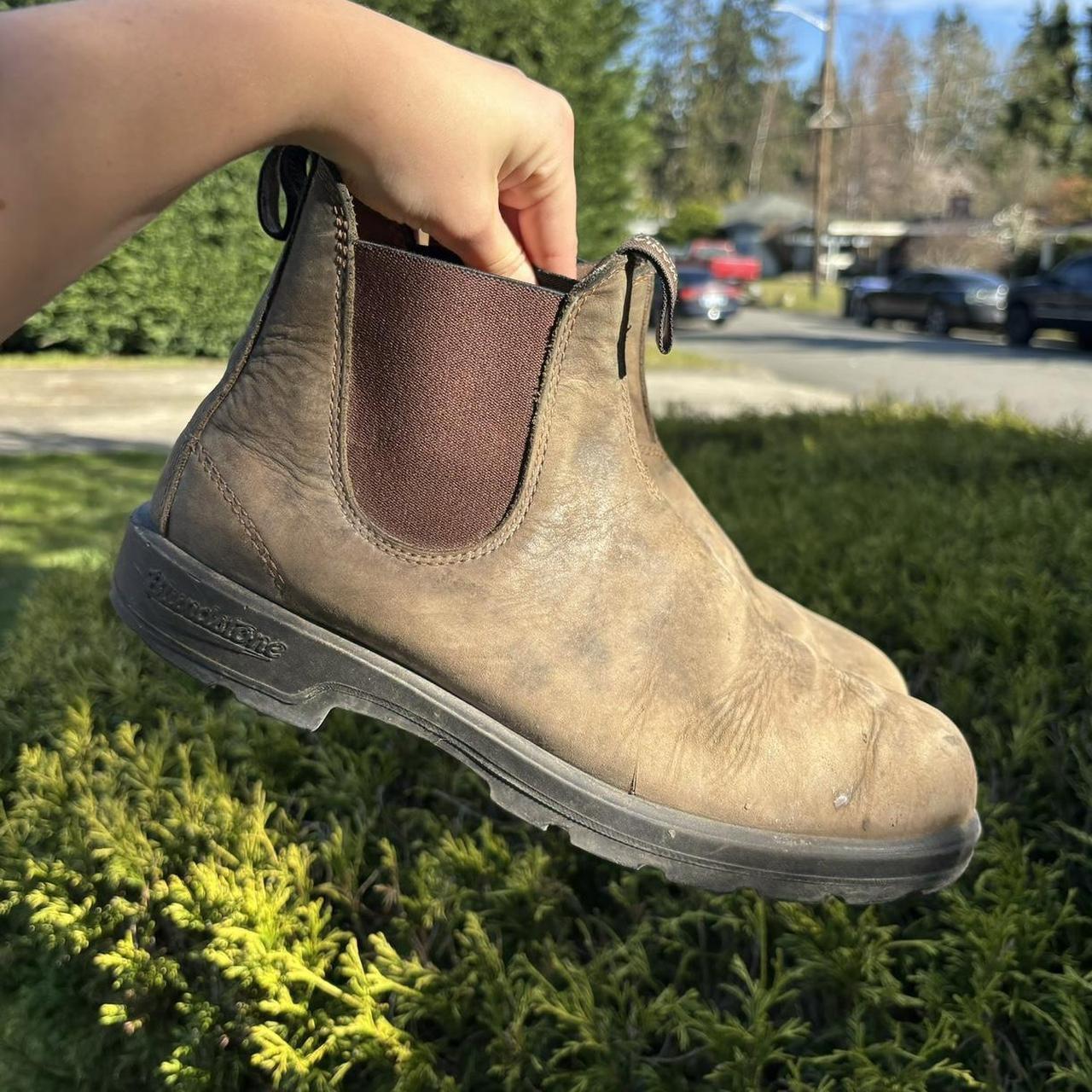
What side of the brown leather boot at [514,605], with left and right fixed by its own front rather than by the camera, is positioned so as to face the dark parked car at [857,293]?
left

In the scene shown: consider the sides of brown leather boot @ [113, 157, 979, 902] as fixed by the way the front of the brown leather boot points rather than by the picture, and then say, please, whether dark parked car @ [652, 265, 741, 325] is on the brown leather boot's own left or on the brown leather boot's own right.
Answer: on the brown leather boot's own left

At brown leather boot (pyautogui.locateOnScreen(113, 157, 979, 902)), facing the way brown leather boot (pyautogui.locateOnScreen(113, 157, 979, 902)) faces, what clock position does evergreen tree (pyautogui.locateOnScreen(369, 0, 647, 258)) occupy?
The evergreen tree is roughly at 9 o'clock from the brown leather boot.

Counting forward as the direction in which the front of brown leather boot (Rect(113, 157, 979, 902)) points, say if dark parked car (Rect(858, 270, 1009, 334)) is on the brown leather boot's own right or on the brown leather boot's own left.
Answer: on the brown leather boot's own left

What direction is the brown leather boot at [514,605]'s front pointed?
to the viewer's right

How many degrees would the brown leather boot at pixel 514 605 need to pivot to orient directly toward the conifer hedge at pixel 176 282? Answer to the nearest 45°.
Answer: approximately 90° to its left

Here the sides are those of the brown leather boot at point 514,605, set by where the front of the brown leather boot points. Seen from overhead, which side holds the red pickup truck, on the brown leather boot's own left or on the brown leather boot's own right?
on the brown leather boot's own left
